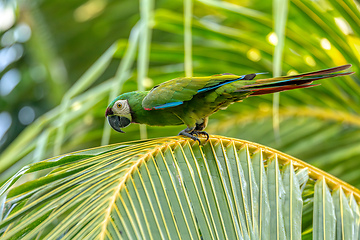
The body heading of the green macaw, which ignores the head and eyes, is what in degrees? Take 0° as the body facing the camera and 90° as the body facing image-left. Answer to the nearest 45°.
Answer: approximately 90°
